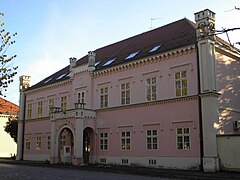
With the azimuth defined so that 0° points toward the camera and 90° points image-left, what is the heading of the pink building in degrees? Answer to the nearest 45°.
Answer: approximately 45°
